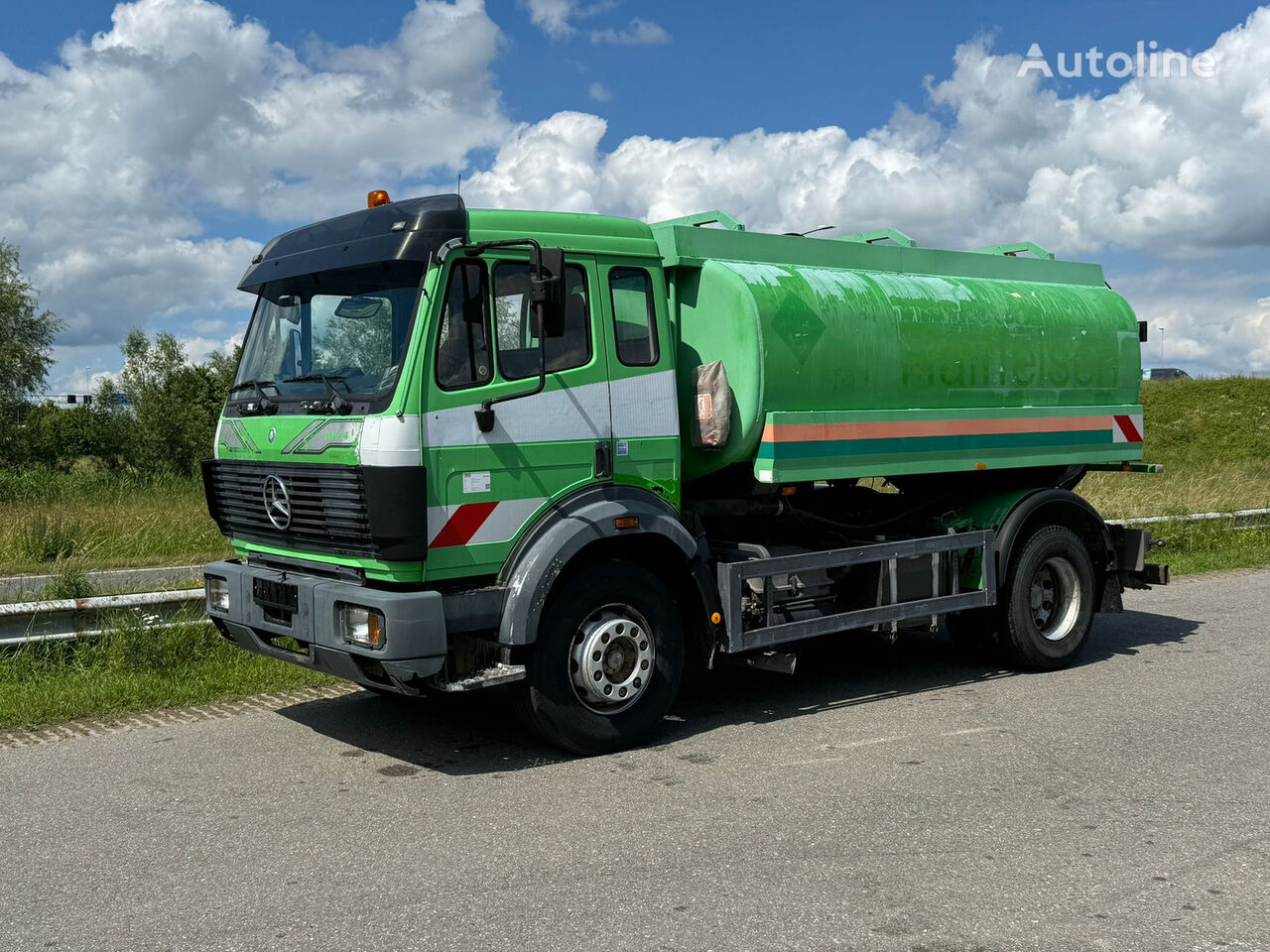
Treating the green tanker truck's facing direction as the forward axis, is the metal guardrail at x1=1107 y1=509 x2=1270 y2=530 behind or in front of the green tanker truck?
behind

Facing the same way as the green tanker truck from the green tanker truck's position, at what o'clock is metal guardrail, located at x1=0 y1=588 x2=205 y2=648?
The metal guardrail is roughly at 2 o'clock from the green tanker truck.

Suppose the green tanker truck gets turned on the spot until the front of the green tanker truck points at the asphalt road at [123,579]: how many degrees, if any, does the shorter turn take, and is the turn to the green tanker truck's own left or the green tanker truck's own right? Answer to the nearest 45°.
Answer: approximately 90° to the green tanker truck's own right

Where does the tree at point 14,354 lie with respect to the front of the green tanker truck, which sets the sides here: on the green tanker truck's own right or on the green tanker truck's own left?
on the green tanker truck's own right

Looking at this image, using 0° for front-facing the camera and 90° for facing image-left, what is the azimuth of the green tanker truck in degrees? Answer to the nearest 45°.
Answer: approximately 45°

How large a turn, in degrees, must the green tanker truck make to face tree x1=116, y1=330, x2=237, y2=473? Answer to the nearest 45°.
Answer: approximately 90° to its right
